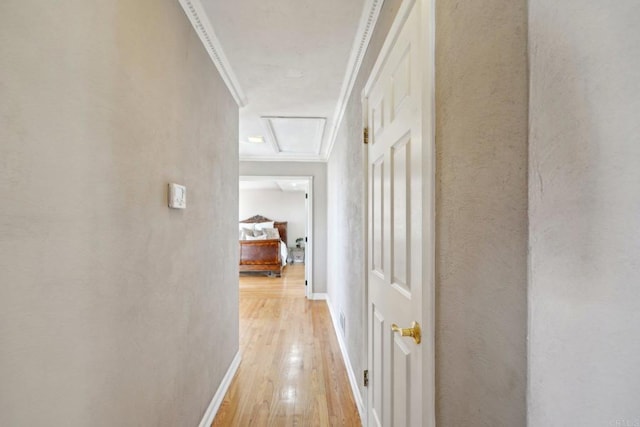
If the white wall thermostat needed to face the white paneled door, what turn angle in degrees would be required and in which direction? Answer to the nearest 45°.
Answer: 0° — it already faces it

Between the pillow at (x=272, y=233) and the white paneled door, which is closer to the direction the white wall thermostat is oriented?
the white paneled door

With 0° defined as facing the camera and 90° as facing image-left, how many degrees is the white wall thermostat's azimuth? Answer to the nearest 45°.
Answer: approximately 315°

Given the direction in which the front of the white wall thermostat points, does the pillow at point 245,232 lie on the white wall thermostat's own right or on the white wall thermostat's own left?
on the white wall thermostat's own left

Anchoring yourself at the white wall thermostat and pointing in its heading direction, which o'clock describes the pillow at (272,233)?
The pillow is roughly at 8 o'clock from the white wall thermostat.

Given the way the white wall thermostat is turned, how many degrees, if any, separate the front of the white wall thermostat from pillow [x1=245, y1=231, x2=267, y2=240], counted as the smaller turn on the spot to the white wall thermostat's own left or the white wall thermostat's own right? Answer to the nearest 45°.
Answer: approximately 135° to the white wall thermostat's own left
